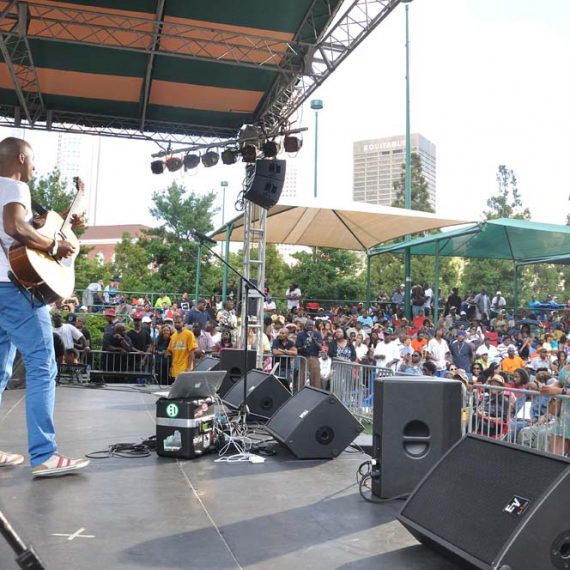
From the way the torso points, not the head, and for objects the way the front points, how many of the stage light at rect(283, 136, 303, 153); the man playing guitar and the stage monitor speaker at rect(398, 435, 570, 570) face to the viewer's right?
1

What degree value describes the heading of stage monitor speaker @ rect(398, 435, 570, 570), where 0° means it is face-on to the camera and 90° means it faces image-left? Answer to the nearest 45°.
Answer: approximately 45°

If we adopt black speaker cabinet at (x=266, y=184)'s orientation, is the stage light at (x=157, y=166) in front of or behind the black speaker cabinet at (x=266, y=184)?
behind

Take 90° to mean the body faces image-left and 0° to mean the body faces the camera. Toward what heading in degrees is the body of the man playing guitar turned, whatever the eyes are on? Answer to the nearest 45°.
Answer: approximately 270°

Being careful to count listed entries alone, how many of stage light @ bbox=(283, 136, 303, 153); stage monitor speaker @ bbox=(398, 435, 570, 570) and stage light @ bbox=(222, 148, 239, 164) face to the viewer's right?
0

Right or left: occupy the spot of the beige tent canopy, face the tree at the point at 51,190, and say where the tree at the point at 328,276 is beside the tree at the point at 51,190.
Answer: right

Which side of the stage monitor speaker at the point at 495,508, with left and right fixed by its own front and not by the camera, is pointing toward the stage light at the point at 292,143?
right

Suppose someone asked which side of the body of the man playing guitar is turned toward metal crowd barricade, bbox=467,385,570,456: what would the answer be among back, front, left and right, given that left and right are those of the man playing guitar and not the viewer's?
front

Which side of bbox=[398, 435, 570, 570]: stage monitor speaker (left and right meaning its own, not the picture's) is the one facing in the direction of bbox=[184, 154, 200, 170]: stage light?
right

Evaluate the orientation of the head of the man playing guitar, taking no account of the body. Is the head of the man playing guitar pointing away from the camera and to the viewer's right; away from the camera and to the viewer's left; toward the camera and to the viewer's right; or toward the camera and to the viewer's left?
away from the camera and to the viewer's right
